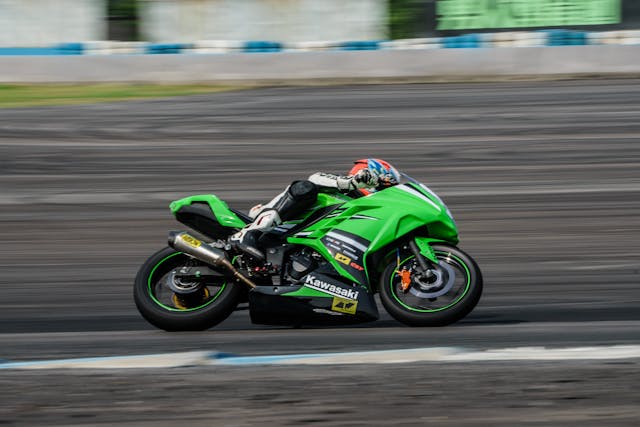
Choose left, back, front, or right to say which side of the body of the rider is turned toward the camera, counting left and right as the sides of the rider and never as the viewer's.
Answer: right

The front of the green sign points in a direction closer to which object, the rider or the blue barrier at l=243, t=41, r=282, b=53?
the rider

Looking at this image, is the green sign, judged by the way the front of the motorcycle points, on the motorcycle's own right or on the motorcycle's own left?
on the motorcycle's own left

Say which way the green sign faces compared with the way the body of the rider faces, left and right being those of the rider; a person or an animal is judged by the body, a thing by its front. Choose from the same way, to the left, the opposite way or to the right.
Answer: to the right

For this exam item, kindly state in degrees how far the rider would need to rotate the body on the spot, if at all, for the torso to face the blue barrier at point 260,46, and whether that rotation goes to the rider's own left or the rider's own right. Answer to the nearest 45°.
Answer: approximately 90° to the rider's own left

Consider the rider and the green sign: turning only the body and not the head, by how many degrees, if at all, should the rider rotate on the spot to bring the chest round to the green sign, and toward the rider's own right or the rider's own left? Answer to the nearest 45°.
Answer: approximately 90° to the rider's own left

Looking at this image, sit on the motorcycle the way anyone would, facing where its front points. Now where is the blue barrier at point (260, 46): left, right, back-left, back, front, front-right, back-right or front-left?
left

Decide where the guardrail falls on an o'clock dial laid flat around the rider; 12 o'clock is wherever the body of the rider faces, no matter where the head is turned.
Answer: The guardrail is roughly at 9 o'clock from the rider.

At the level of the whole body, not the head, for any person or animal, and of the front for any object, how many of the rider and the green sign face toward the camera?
1

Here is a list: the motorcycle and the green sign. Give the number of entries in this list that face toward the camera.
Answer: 1

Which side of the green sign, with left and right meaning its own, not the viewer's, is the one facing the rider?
front

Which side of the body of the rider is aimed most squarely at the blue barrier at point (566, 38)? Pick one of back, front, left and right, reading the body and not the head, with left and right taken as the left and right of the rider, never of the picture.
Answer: left

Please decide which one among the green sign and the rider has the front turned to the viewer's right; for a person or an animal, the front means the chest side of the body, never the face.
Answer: the rider

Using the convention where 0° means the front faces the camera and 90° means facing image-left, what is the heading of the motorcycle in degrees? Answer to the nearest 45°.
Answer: approximately 270°
